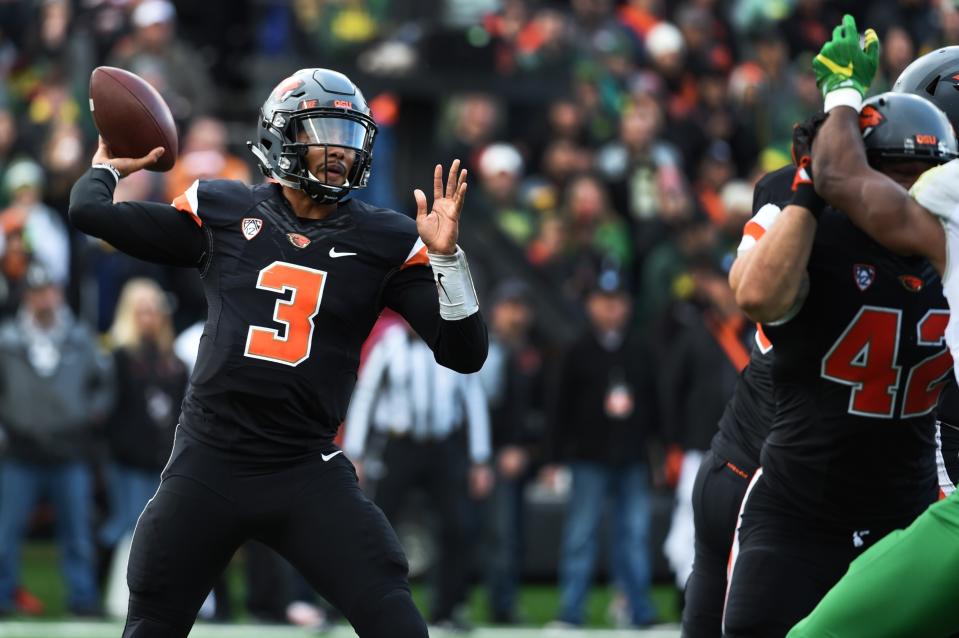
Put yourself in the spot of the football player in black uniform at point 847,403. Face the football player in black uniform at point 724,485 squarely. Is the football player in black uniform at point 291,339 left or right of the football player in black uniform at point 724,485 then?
left

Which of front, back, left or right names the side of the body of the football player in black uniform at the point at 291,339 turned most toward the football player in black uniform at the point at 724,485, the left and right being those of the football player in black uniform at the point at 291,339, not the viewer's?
left

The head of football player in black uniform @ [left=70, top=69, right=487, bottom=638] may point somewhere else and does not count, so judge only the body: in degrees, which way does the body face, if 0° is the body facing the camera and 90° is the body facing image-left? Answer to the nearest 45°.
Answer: approximately 0°
